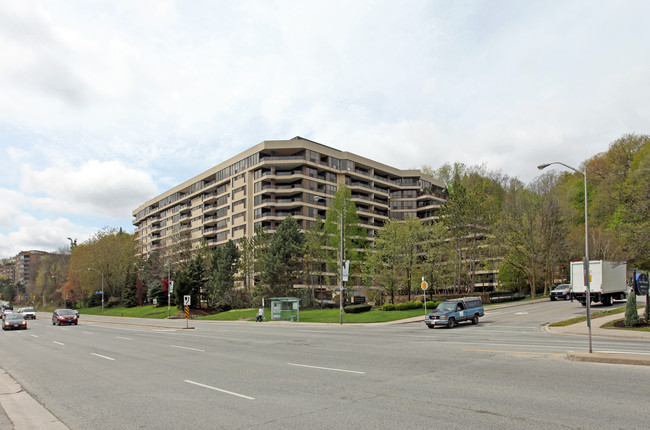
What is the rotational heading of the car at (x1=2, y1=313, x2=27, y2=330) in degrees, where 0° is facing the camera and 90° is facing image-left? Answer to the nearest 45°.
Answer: approximately 0°

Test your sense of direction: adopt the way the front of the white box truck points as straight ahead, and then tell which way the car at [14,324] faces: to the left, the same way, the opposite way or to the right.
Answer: to the right

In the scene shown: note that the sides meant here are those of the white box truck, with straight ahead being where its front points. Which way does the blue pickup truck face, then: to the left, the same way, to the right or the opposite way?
the opposite way

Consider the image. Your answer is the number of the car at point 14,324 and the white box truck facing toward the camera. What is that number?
1

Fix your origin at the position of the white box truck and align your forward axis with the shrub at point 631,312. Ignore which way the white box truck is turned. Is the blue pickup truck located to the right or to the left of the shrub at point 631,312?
right

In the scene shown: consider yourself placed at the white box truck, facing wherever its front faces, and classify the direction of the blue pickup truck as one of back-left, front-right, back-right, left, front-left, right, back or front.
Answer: back

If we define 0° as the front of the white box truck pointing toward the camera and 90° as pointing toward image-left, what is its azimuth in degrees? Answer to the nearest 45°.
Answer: approximately 225°

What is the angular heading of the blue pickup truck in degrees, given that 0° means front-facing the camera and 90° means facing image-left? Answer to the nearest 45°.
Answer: approximately 45°
